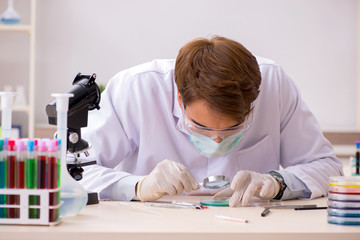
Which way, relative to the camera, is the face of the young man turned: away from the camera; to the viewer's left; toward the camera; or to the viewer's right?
toward the camera

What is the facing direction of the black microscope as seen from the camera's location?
facing to the right of the viewer

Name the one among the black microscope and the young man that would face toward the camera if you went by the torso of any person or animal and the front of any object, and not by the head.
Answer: the young man

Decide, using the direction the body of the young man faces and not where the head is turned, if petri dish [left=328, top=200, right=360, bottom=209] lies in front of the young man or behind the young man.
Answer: in front

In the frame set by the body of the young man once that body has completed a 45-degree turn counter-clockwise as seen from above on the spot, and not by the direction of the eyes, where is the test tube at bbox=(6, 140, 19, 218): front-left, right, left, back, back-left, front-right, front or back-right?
right

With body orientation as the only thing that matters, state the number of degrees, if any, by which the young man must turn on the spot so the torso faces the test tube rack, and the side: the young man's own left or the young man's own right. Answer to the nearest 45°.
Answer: approximately 45° to the young man's own right

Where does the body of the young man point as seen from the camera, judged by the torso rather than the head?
toward the camera

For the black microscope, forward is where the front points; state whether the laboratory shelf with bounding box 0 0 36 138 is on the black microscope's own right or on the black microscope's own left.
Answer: on the black microscope's own left
